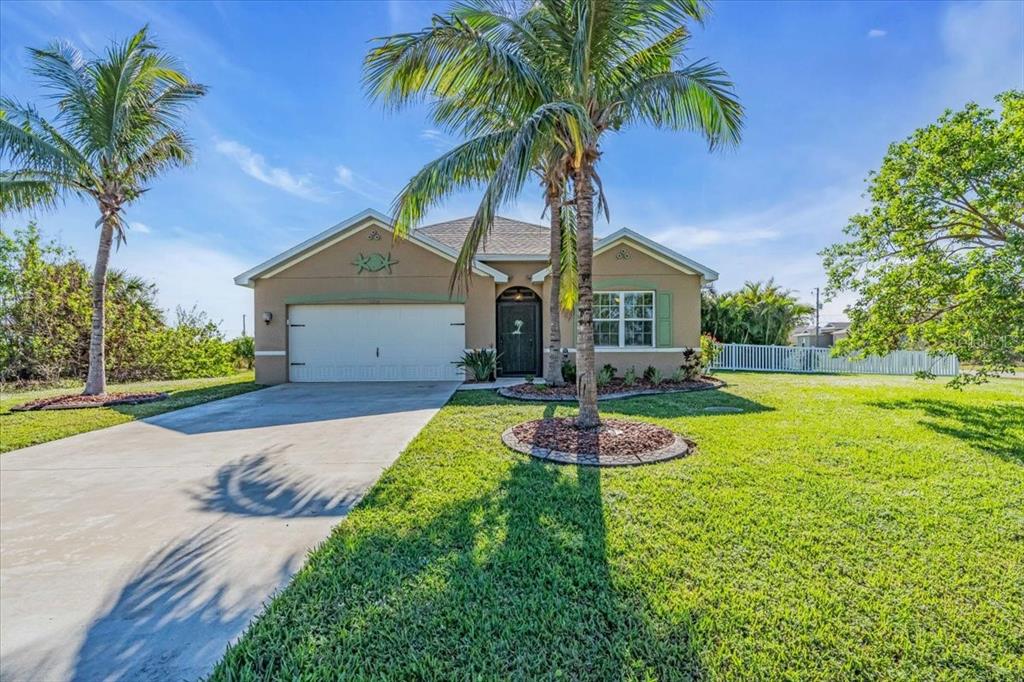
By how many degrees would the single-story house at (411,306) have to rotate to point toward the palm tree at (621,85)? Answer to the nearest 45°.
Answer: approximately 45° to its left

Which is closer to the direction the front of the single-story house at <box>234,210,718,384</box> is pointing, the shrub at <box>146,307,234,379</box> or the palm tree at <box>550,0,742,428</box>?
the palm tree

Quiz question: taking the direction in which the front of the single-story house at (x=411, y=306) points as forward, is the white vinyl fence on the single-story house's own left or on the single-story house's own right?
on the single-story house's own left

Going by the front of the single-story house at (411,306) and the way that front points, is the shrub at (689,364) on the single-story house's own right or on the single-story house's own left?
on the single-story house's own left

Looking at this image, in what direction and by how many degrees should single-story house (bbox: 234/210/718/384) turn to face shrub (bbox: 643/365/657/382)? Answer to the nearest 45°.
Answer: approximately 90° to its left

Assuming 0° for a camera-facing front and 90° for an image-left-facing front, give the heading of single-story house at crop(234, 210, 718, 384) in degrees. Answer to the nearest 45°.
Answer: approximately 0°

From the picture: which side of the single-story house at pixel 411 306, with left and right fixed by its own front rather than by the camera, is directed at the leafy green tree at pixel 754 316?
left

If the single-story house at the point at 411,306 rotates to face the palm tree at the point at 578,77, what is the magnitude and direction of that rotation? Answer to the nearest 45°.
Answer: approximately 45° to its left

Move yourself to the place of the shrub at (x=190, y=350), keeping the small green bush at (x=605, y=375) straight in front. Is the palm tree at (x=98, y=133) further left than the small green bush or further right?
right

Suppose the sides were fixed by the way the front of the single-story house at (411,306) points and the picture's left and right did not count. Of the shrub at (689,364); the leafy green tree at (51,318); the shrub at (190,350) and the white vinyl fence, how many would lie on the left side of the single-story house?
2

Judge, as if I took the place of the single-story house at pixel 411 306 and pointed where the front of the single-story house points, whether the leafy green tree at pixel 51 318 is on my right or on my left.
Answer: on my right
